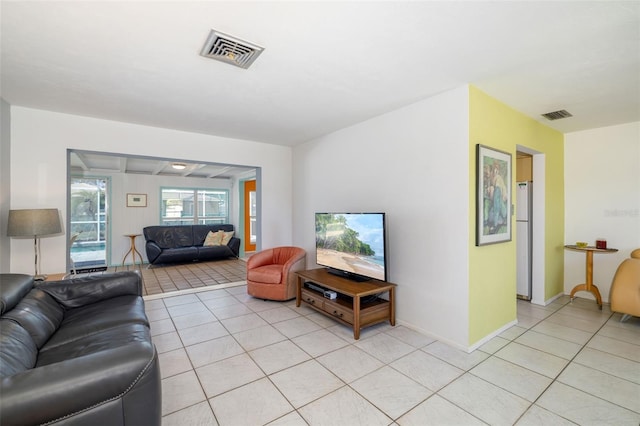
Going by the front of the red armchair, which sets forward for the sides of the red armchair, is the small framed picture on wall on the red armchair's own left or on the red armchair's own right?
on the red armchair's own right

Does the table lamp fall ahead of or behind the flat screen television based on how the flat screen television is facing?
ahead

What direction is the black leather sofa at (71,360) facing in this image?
to the viewer's right

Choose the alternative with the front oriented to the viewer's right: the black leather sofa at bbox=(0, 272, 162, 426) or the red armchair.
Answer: the black leather sofa

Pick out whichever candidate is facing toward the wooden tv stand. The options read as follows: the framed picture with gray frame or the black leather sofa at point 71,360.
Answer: the black leather sofa

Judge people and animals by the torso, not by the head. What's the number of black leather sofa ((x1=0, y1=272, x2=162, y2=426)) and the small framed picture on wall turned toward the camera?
1

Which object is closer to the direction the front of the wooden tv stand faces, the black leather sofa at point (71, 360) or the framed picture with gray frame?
the black leather sofa

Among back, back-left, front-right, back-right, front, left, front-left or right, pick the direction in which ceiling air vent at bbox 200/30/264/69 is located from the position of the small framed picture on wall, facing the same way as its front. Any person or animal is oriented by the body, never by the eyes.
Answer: front

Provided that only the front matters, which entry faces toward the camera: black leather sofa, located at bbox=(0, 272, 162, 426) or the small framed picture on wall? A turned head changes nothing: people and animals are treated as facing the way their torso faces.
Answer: the small framed picture on wall

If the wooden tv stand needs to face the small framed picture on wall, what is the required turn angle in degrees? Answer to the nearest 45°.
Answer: approximately 90° to its right

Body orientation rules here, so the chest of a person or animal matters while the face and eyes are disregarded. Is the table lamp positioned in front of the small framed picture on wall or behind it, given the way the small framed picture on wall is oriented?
in front

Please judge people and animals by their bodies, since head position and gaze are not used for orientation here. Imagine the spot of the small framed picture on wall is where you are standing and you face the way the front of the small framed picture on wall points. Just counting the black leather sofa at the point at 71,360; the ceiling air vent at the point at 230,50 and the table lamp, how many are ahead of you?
3

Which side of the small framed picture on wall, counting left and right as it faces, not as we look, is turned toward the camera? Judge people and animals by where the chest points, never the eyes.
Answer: front

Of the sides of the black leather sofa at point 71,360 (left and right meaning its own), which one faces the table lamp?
left

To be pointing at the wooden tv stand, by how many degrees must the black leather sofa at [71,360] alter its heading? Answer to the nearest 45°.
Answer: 0° — it already faces it

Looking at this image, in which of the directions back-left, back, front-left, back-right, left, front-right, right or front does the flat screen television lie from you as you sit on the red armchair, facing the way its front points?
left

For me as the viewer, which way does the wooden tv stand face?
facing the viewer and to the left of the viewer

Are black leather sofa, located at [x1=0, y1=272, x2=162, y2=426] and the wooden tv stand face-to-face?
yes
